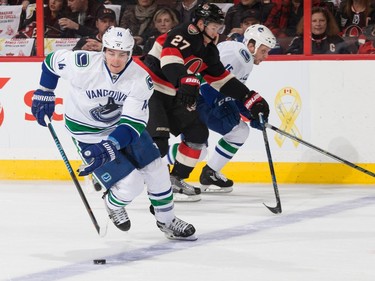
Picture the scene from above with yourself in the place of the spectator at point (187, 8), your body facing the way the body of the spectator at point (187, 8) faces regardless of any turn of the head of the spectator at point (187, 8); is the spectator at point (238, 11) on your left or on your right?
on your left

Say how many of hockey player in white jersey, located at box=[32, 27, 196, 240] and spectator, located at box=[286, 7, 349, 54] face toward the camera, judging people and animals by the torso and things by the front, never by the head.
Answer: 2

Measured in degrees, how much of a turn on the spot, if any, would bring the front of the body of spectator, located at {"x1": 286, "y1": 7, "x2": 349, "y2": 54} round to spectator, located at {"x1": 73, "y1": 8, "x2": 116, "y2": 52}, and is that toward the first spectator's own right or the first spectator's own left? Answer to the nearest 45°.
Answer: approximately 90° to the first spectator's own right

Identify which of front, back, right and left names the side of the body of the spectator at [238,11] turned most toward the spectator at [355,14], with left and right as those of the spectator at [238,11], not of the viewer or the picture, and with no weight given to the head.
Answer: left

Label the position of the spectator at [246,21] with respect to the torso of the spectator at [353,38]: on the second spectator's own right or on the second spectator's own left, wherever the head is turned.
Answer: on the second spectator's own right

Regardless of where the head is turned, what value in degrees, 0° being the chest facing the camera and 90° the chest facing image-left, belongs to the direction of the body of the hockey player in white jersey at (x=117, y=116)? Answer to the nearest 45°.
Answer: approximately 0°
